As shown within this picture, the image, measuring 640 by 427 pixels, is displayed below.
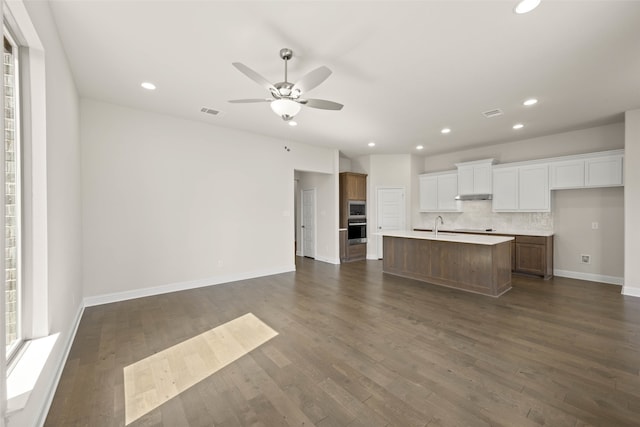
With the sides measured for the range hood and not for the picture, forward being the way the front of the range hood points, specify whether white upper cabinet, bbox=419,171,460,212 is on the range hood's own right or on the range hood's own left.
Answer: on the range hood's own right

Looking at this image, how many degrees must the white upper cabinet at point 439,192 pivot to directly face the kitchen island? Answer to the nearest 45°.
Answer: approximately 45° to its left

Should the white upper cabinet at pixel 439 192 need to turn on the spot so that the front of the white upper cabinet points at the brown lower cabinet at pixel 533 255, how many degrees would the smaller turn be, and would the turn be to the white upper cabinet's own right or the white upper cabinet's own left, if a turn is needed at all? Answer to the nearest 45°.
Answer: approximately 90° to the white upper cabinet's own left

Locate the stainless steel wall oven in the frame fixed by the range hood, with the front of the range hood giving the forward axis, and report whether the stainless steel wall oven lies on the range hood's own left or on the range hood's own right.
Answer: on the range hood's own right

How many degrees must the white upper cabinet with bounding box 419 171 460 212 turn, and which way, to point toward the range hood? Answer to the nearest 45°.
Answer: approximately 90° to its left

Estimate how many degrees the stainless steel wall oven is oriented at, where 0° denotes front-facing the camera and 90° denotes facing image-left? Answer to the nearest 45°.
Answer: approximately 315°
